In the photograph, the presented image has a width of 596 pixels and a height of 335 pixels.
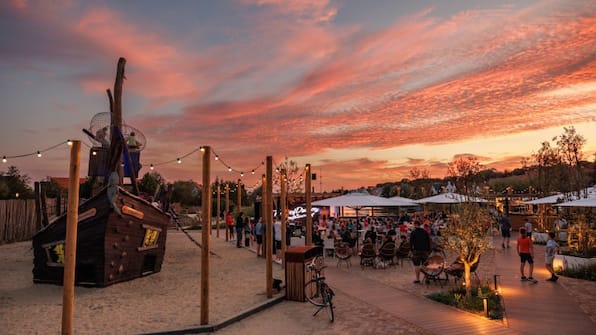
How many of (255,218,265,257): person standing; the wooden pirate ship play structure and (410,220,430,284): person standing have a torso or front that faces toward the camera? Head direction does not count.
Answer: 1

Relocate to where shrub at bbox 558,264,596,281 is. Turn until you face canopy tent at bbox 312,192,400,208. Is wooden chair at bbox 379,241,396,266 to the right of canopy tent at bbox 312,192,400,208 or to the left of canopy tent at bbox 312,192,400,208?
left

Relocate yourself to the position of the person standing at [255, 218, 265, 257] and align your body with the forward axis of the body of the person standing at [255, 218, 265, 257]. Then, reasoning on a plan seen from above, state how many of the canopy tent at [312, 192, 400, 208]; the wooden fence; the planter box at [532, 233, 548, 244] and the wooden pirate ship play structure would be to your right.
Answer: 2

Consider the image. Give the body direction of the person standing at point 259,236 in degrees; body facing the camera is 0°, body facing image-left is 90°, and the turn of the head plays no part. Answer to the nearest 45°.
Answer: approximately 180°

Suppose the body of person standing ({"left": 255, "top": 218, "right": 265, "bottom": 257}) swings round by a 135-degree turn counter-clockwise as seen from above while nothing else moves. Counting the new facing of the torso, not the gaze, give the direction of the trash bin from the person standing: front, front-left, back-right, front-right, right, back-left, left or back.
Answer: front-left
